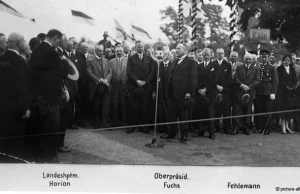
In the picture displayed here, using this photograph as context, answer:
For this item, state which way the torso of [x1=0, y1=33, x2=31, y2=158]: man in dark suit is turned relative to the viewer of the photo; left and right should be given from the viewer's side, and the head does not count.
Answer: facing away from the viewer and to the right of the viewer

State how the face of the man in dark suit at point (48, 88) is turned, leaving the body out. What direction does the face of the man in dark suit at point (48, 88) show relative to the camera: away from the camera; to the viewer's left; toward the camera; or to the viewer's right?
to the viewer's right

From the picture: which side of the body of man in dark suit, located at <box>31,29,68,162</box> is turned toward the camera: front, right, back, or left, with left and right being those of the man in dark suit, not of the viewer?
right

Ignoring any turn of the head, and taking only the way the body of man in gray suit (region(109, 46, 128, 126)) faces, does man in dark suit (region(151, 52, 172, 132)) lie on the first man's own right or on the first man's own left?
on the first man's own left

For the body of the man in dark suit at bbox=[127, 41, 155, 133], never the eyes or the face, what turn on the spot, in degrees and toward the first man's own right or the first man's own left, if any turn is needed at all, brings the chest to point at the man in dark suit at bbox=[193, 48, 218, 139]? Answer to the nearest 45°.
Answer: approximately 90° to the first man's own left

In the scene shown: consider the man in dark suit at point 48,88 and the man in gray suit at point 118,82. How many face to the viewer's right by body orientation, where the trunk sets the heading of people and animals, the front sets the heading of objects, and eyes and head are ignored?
1
